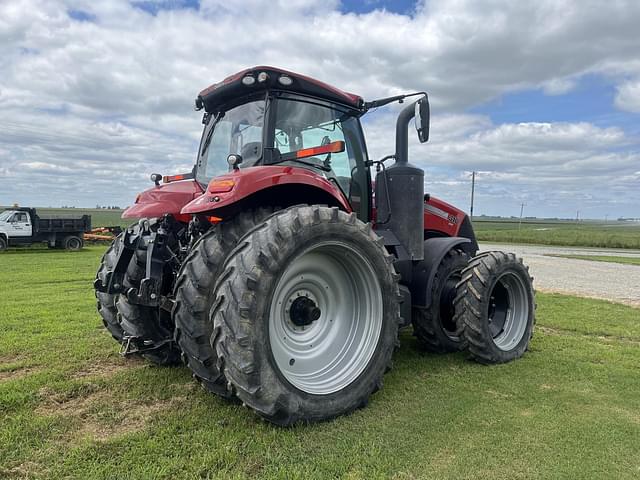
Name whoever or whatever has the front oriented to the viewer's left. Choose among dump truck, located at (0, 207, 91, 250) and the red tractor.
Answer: the dump truck

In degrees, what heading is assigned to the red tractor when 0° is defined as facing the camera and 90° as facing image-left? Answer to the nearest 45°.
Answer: approximately 225°

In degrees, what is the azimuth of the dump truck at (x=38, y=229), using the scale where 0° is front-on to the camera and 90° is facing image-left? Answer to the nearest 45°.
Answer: approximately 90°

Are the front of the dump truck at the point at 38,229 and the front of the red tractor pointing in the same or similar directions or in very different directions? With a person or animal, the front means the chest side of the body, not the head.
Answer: very different directions

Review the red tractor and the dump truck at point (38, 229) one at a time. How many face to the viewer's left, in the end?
1

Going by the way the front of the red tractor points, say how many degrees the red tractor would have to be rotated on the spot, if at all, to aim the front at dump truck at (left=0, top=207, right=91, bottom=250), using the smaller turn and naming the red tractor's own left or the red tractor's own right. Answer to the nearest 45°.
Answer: approximately 90° to the red tractor's own left
